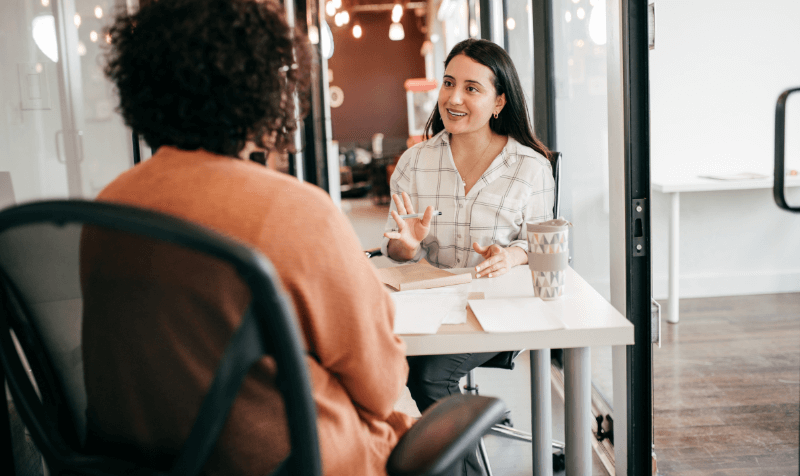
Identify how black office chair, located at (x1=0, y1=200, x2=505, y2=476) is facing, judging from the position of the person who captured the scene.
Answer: facing away from the viewer and to the right of the viewer

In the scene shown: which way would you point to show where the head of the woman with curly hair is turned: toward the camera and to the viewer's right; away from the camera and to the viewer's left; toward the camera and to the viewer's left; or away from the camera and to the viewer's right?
away from the camera and to the viewer's right

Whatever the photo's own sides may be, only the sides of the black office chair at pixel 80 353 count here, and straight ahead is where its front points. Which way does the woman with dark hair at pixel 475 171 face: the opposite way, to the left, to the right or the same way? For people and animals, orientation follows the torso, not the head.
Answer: the opposite way

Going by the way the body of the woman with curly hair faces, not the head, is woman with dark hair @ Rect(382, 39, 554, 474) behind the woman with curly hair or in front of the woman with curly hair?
in front

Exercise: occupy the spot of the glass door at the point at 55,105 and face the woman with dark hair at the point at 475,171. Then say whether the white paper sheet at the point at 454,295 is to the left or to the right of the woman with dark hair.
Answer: right

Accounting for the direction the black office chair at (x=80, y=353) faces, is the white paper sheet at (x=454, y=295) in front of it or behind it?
in front

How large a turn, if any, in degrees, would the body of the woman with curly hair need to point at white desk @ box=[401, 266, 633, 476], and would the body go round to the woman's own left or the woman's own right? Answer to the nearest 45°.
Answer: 0° — they already face it

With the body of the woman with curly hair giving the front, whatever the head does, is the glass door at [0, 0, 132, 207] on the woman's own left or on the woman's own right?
on the woman's own left

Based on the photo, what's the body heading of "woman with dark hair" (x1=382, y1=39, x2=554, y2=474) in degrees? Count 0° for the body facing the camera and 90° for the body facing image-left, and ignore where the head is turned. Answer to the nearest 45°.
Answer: approximately 45°
